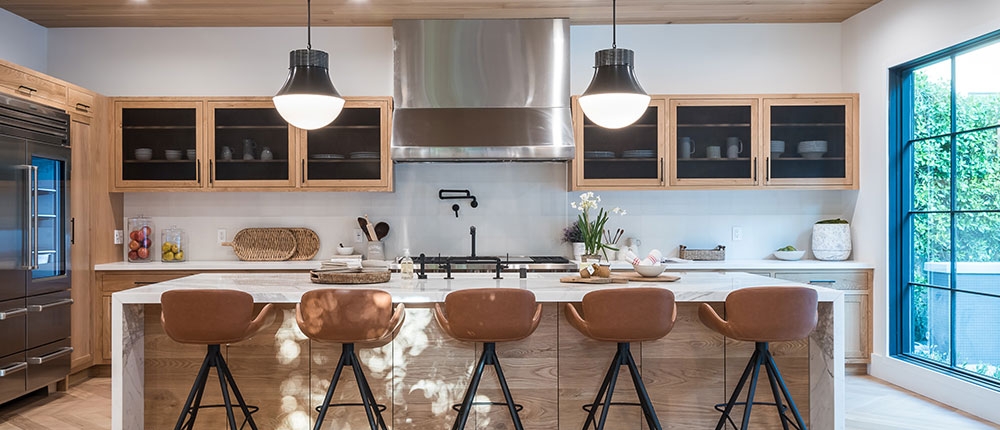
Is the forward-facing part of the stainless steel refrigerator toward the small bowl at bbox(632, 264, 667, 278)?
yes

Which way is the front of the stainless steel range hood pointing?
toward the camera

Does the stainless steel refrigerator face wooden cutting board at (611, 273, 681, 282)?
yes

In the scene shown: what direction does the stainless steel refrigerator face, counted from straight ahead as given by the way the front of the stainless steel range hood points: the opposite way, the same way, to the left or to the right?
to the left

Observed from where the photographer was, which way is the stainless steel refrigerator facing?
facing the viewer and to the right of the viewer

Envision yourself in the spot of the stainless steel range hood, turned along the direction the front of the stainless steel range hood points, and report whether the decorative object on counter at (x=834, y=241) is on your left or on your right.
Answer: on your left

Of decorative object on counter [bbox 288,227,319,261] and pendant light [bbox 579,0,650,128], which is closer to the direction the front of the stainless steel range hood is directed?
the pendant light

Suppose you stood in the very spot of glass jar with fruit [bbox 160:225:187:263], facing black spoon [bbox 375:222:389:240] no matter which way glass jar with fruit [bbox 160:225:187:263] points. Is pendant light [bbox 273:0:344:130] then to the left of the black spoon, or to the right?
right

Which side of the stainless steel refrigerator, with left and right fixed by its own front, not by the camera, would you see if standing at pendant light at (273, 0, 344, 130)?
front

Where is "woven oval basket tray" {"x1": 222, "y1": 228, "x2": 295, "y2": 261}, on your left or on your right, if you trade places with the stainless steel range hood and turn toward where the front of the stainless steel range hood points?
on your right

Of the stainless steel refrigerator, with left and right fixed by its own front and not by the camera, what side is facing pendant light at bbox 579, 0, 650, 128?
front

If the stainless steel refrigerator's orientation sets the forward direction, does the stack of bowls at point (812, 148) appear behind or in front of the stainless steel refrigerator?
in front
